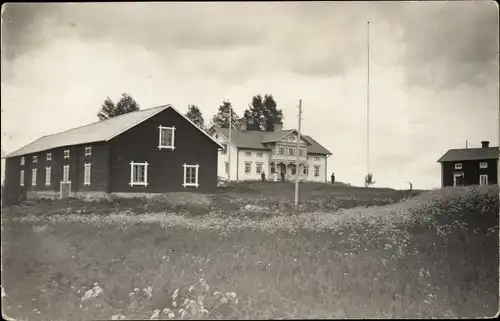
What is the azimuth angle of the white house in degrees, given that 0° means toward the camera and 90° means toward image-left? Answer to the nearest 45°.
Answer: approximately 315°

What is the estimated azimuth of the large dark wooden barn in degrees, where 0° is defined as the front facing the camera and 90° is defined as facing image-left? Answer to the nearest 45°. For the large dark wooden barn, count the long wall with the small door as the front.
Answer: approximately 45°
